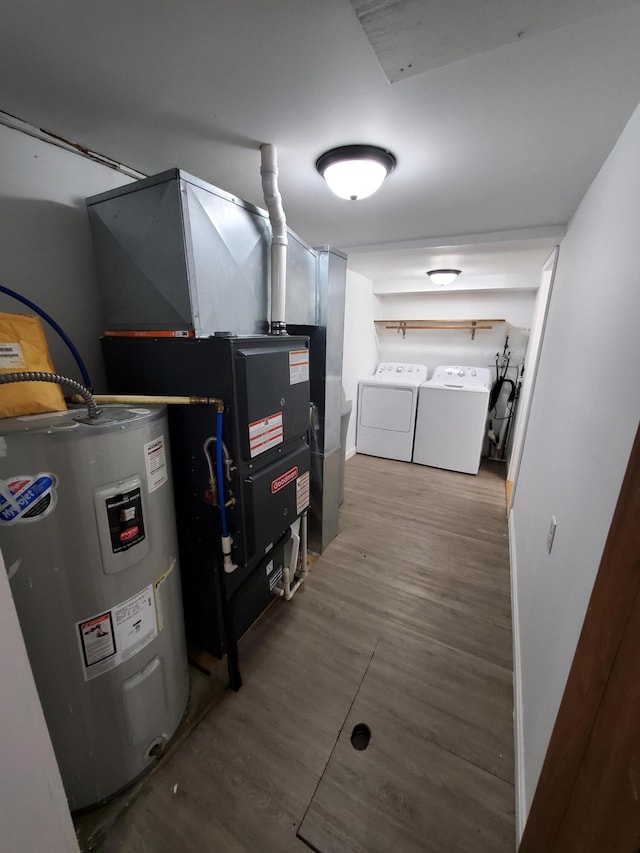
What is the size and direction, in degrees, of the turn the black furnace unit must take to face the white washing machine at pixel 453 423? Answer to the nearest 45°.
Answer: approximately 90° to its left

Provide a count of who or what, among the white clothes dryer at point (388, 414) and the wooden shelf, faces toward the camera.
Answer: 2

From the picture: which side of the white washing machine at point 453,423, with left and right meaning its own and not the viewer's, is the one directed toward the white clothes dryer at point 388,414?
right

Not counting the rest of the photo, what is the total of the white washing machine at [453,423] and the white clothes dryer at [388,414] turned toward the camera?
2

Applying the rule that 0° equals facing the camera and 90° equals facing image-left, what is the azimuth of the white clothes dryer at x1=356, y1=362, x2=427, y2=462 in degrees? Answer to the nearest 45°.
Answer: approximately 0°

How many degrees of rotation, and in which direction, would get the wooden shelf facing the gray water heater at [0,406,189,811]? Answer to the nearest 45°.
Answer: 0° — it already faces it

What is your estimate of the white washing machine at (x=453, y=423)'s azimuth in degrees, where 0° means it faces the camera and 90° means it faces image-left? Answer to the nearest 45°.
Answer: approximately 0°
